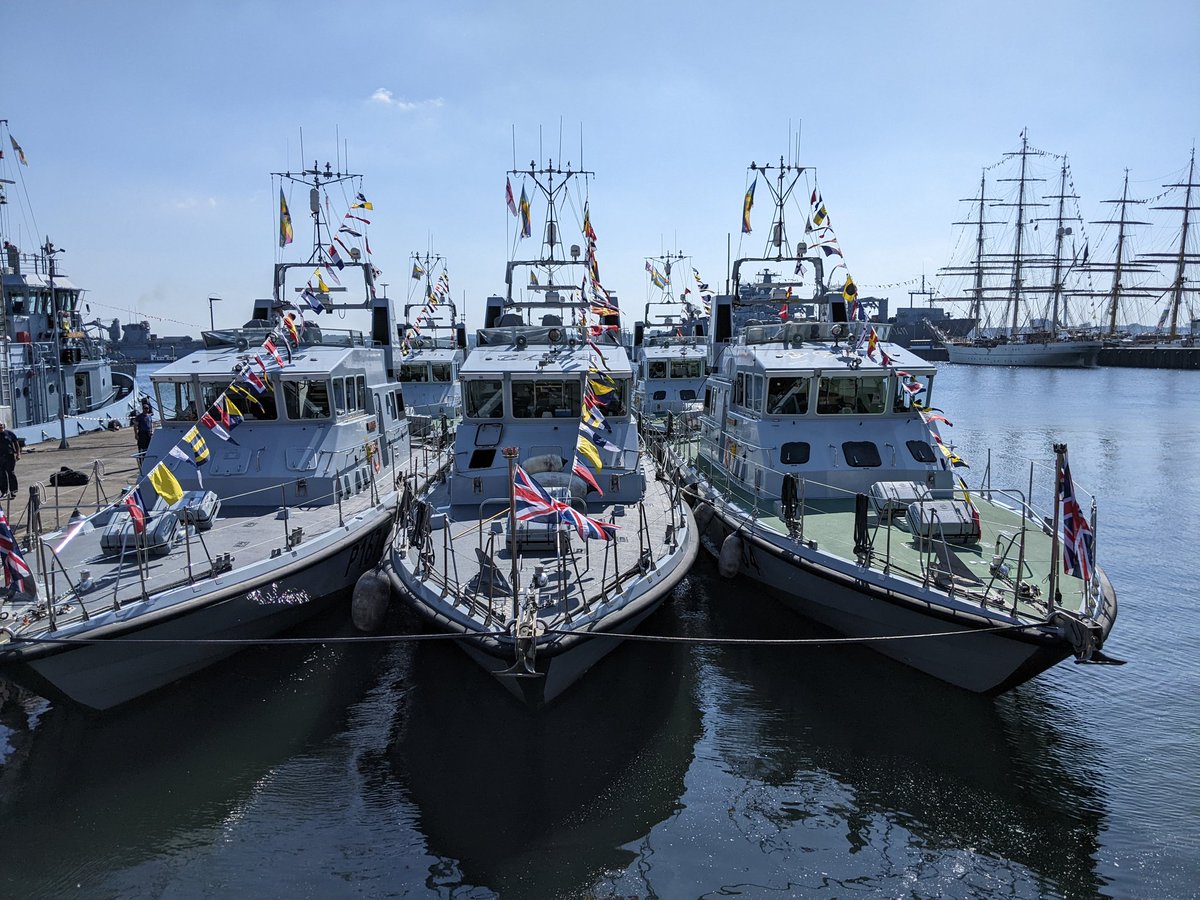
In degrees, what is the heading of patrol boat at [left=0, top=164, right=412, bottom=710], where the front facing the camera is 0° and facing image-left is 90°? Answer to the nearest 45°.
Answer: approximately 45°

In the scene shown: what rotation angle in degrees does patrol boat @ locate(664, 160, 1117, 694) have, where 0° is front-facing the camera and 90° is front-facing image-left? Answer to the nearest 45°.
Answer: approximately 315°

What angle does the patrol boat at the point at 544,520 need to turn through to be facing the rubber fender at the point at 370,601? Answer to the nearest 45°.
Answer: approximately 90° to its right

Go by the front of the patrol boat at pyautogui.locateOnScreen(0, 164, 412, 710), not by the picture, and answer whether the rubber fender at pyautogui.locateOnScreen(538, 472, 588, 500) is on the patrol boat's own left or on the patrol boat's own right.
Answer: on the patrol boat's own left

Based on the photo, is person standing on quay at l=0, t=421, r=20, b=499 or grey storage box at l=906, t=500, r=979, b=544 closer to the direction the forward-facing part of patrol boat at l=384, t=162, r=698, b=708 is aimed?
the grey storage box

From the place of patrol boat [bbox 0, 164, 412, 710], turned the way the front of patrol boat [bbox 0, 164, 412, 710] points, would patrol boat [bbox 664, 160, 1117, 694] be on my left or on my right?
on my left

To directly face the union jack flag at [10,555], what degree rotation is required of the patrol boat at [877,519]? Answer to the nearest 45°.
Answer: approximately 90° to its right
